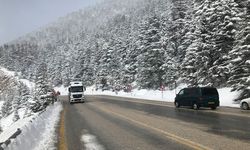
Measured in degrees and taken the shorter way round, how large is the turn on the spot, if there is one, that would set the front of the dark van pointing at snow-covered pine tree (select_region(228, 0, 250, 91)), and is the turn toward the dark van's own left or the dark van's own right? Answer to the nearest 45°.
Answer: approximately 90° to the dark van's own right

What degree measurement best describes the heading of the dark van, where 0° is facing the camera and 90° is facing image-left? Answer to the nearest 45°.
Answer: approximately 135°

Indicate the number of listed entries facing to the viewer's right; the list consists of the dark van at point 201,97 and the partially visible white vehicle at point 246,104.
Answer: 0

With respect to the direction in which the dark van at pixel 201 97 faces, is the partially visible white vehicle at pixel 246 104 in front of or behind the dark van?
behind
